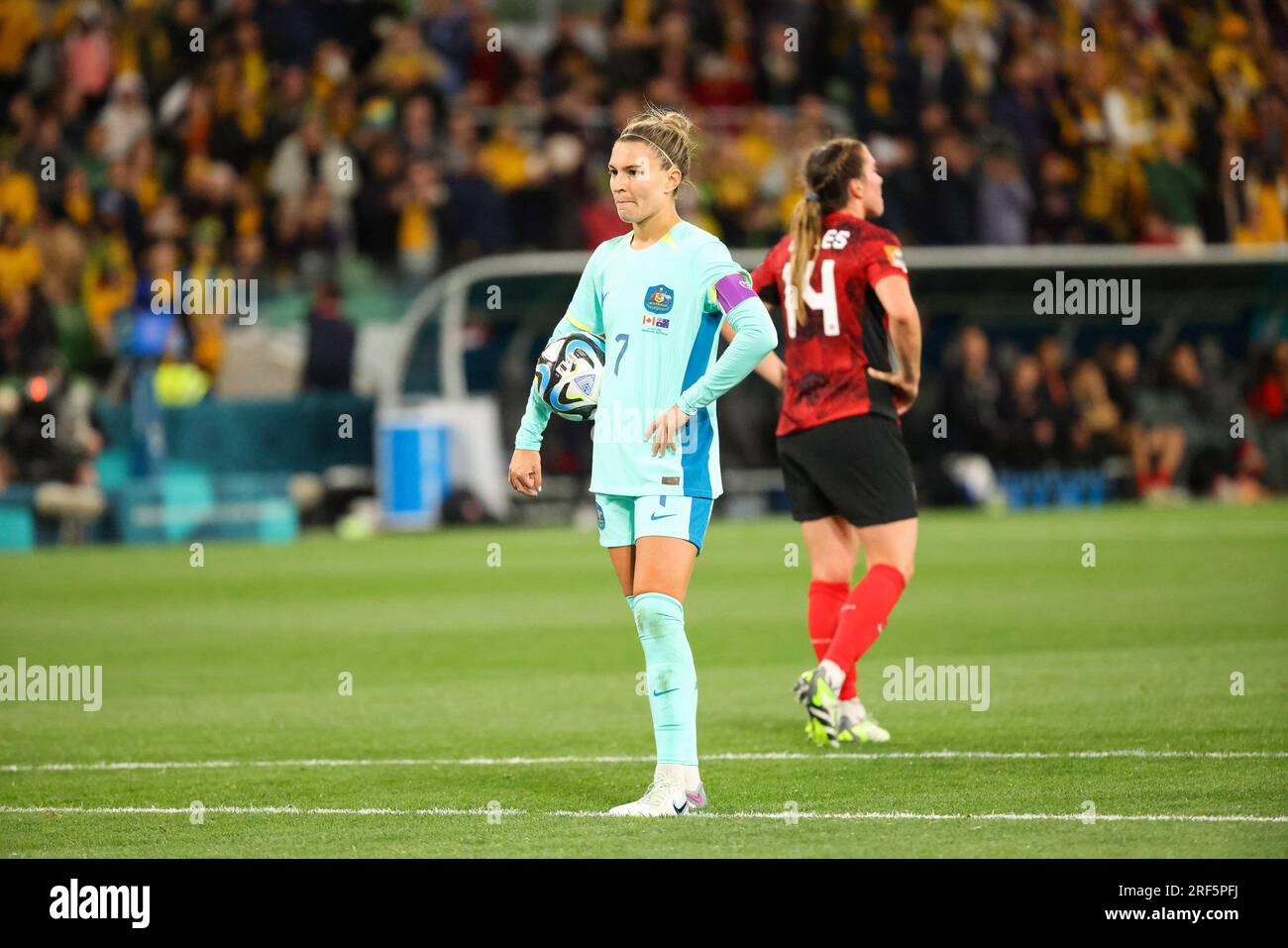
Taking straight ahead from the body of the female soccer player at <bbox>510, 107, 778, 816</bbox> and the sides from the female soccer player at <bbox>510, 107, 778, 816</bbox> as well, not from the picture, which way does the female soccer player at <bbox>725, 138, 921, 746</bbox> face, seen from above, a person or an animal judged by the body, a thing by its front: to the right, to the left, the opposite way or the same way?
the opposite way

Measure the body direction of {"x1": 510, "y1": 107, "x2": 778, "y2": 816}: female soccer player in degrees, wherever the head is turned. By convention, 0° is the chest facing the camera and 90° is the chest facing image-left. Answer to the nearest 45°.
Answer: approximately 45°

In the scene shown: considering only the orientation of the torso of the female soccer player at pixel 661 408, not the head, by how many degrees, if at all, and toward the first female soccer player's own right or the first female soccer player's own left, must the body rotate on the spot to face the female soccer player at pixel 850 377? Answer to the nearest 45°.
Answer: approximately 180°

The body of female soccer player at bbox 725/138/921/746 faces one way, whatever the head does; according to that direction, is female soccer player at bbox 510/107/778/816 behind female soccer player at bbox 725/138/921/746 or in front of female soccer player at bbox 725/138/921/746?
behind

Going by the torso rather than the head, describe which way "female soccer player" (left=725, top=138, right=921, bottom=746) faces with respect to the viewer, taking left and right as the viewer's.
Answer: facing away from the viewer and to the right of the viewer
